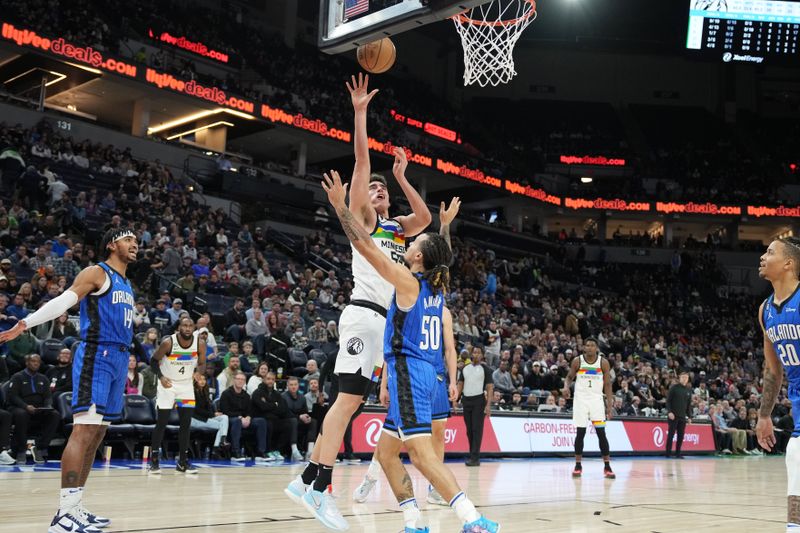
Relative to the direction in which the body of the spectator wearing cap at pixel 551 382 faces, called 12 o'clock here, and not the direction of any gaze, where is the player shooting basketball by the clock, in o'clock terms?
The player shooting basketball is roughly at 12 o'clock from the spectator wearing cap.

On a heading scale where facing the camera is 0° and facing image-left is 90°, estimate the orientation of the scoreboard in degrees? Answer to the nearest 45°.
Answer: approximately 0°

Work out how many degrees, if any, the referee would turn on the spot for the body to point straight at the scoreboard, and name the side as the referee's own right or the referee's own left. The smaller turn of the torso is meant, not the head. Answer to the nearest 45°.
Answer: approximately 135° to the referee's own left

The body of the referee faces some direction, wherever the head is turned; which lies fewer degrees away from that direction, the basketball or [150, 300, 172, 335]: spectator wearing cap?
the basketball

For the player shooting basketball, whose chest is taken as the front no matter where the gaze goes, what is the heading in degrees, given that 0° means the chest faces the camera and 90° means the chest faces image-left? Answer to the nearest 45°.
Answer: approximately 315°

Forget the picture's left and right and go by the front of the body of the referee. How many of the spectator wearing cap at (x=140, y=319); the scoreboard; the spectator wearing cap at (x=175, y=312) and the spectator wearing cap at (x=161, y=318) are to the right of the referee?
3

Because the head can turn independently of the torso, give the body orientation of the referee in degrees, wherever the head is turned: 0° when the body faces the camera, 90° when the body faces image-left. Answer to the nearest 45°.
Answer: approximately 0°

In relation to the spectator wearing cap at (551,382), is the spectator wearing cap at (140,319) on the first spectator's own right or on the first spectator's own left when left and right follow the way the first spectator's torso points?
on the first spectator's own right

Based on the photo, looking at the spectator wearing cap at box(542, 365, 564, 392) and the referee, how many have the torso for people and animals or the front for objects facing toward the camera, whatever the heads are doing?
2

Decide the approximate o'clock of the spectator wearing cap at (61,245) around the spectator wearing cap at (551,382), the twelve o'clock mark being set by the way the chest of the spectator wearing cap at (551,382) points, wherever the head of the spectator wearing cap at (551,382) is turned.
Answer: the spectator wearing cap at (61,245) is roughly at 2 o'clock from the spectator wearing cap at (551,382).
